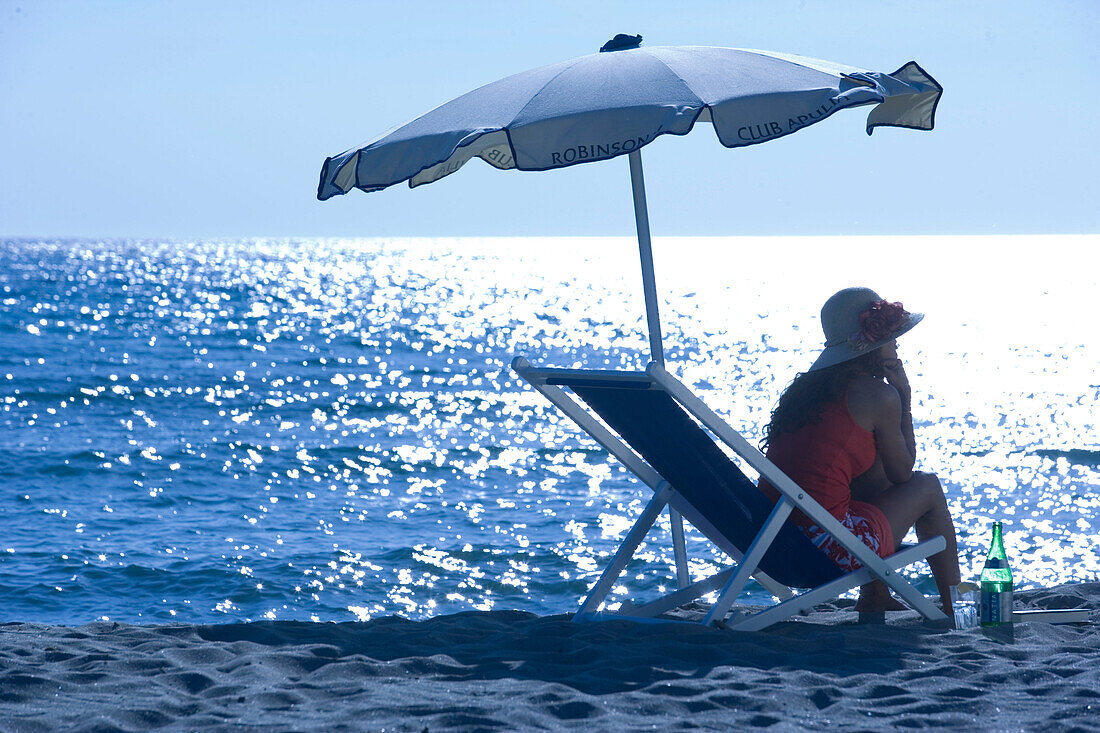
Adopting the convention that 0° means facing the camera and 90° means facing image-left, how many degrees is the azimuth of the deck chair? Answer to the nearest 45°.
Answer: approximately 225°

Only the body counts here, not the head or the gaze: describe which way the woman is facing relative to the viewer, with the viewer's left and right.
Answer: facing away from the viewer and to the right of the viewer

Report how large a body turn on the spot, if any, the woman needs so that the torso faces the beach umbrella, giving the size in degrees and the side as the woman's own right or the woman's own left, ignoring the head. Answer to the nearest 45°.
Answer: approximately 180°

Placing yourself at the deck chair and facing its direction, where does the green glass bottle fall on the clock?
The green glass bottle is roughly at 1 o'clock from the deck chair.
